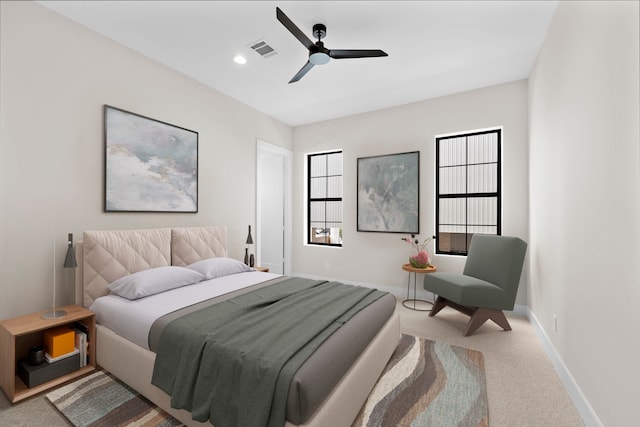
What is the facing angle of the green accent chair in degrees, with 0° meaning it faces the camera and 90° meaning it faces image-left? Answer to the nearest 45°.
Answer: approximately 45°

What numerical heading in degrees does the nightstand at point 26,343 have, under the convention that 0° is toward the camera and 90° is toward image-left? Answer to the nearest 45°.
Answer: approximately 315°

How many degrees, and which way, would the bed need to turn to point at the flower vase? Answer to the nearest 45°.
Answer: approximately 45° to its left

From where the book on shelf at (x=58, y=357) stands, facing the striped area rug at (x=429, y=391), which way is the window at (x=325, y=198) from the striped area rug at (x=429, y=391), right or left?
left

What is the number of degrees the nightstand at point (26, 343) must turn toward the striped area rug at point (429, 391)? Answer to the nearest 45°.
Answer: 0° — it already faces it

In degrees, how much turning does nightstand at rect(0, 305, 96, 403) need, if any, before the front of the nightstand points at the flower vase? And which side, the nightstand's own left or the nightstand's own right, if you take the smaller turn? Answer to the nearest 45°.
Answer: approximately 45° to the nightstand's own left

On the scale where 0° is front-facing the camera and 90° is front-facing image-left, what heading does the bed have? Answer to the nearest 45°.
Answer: approximately 315°
